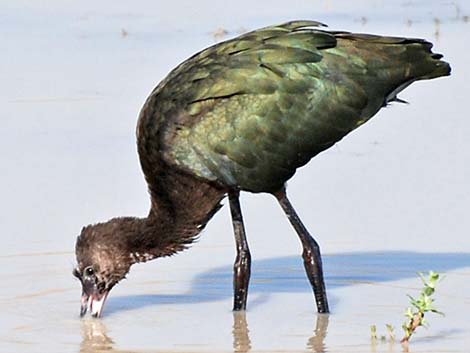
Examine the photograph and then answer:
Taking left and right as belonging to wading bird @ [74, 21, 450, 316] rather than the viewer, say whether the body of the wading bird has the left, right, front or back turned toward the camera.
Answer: left
